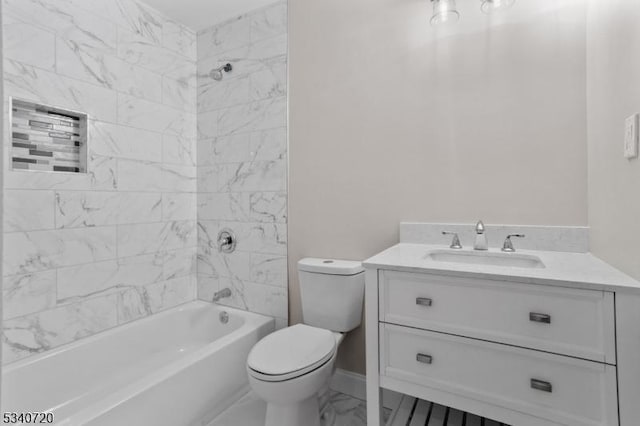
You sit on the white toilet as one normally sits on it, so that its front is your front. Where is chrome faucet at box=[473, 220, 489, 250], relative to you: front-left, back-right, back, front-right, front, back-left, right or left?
back-left

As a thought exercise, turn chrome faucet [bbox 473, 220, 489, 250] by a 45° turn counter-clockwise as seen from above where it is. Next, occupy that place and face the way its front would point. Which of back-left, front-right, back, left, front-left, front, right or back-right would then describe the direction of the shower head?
back-right

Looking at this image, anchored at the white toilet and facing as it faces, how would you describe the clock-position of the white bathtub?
The white bathtub is roughly at 2 o'clock from the white toilet.

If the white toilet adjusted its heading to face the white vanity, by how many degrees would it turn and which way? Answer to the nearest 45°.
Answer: approximately 90° to its left

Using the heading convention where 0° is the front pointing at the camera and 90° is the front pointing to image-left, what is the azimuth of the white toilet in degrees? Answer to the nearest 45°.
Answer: approximately 45°

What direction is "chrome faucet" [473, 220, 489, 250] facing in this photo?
toward the camera

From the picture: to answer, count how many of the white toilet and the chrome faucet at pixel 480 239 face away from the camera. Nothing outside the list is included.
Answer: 0

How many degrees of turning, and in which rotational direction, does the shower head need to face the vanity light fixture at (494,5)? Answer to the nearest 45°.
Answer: approximately 90° to its left
